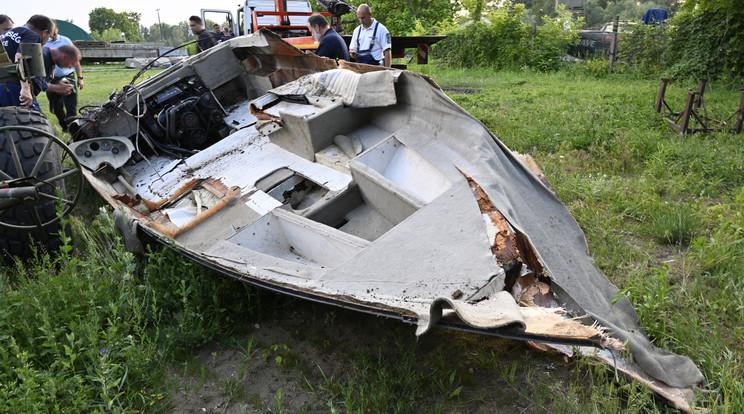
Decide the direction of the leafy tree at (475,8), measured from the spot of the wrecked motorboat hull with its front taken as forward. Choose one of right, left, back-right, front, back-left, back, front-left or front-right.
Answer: back-left

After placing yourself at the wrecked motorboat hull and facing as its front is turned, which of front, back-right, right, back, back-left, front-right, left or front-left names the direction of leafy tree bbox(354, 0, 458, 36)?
back-left

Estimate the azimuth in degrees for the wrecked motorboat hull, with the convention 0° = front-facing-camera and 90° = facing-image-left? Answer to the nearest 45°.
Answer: approximately 315°

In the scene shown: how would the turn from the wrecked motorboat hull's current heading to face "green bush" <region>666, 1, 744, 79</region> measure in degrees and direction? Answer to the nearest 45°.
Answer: approximately 90° to its left

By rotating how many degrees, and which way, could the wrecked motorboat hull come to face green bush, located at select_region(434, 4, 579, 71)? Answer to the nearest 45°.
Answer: approximately 135° to its left

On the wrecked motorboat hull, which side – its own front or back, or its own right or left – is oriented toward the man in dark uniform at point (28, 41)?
back

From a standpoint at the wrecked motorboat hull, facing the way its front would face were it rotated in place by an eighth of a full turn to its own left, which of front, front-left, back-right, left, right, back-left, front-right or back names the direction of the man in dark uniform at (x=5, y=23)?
back-left

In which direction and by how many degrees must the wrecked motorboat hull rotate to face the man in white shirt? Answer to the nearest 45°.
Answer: approximately 135° to its left
